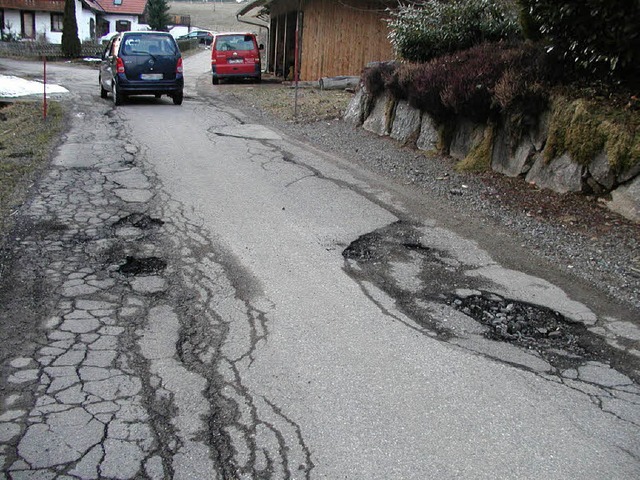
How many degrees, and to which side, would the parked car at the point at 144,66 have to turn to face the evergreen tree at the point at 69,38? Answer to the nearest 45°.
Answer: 0° — it already faces it

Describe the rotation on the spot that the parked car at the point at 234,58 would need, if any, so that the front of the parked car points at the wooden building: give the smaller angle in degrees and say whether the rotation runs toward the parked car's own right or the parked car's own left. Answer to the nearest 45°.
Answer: approximately 135° to the parked car's own right

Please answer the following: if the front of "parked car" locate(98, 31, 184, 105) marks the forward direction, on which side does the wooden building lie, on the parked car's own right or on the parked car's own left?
on the parked car's own right

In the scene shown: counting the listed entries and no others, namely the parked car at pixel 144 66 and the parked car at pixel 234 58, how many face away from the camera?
2

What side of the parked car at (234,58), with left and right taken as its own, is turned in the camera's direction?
back

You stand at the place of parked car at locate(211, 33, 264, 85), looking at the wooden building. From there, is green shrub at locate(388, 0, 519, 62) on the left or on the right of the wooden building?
right

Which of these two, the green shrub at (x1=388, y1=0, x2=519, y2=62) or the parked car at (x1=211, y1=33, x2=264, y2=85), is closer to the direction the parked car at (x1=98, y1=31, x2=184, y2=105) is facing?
the parked car

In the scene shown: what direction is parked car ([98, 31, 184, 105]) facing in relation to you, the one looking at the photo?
facing away from the viewer

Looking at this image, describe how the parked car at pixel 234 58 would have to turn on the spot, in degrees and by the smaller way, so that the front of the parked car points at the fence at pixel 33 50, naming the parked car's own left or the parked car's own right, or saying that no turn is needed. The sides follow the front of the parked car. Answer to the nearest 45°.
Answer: approximately 45° to the parked car's own left
